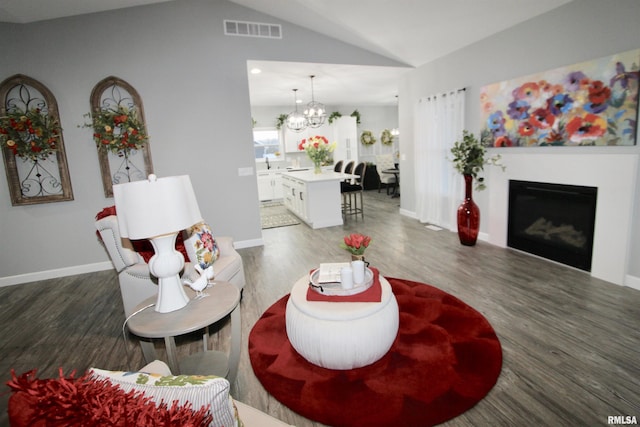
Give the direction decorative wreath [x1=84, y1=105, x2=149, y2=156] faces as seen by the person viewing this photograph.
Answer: facing the viewer

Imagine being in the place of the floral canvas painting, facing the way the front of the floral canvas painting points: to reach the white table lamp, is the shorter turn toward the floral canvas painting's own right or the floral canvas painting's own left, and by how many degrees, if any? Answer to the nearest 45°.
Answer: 0° — it already faces it

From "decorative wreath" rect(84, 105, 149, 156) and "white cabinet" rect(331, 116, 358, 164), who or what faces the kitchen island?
the white cabinet

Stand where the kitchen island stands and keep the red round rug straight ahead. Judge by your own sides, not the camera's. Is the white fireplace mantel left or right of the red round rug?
left

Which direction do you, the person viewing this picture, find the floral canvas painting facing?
facing the viewer and to the left of the viewer

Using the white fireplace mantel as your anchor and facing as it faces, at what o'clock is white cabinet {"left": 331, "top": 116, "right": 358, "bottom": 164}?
The white cabinet is roughly at 3 o'clock from the white fireplace mantel.

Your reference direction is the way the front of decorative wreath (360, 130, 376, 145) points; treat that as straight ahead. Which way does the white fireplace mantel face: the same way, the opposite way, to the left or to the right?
to the right

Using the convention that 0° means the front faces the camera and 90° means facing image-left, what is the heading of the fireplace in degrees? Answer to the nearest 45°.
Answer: approximately 45°

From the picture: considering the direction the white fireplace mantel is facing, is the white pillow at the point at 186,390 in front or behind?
in front

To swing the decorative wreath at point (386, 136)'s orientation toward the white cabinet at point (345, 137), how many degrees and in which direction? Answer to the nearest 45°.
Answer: approximately 45° to its right

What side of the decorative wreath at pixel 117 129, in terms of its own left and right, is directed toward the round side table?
front

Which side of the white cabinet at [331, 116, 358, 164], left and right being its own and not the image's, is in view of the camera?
front
